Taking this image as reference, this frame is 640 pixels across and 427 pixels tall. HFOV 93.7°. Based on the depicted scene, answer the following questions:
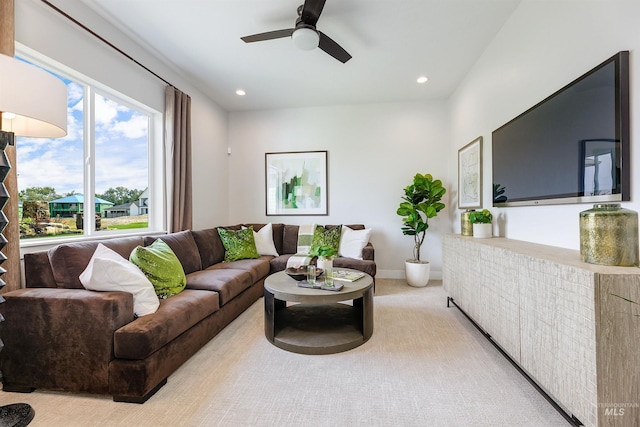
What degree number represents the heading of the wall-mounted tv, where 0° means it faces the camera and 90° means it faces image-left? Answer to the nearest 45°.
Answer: approximately 45°

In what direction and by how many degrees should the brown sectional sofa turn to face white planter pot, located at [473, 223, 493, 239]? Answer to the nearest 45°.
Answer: approximately 45° to its left

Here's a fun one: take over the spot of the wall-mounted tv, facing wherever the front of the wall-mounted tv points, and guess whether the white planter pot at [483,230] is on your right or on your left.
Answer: on your right

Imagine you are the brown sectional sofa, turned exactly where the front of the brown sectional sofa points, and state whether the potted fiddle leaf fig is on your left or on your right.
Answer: on your left

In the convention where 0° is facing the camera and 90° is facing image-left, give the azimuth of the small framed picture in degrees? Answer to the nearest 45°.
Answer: approximately 90°

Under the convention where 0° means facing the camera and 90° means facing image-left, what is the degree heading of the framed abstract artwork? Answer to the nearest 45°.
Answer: approximately 0°

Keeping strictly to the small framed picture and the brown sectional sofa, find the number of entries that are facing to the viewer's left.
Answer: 1

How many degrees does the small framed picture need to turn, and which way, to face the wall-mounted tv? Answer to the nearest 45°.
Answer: approximately 90° to its left
